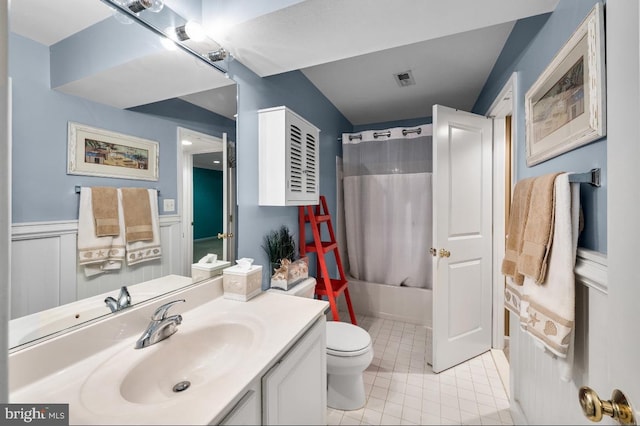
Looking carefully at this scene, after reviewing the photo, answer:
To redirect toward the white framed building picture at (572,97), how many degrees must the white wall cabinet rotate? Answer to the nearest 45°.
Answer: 0° — it already faces it

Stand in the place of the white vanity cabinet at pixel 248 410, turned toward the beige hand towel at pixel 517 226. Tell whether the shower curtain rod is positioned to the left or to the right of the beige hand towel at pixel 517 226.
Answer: left

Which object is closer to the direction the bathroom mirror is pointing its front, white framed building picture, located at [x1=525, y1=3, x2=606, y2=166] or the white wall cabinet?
the white framed building picture

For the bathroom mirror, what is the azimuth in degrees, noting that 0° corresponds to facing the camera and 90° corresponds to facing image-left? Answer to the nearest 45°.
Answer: approximately 315°

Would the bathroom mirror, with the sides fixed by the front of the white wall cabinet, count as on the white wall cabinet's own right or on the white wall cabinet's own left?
on the white wall cabinet's own right

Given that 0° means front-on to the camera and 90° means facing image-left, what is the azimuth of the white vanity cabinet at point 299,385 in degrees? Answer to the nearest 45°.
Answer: approximately 315°

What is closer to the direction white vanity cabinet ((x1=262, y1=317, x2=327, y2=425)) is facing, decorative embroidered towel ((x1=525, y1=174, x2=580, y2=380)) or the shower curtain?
the decorative embroidered towel

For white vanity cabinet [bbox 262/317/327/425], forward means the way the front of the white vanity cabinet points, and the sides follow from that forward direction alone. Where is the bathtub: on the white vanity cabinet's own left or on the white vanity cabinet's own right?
on the white vanity cabinet's own left
